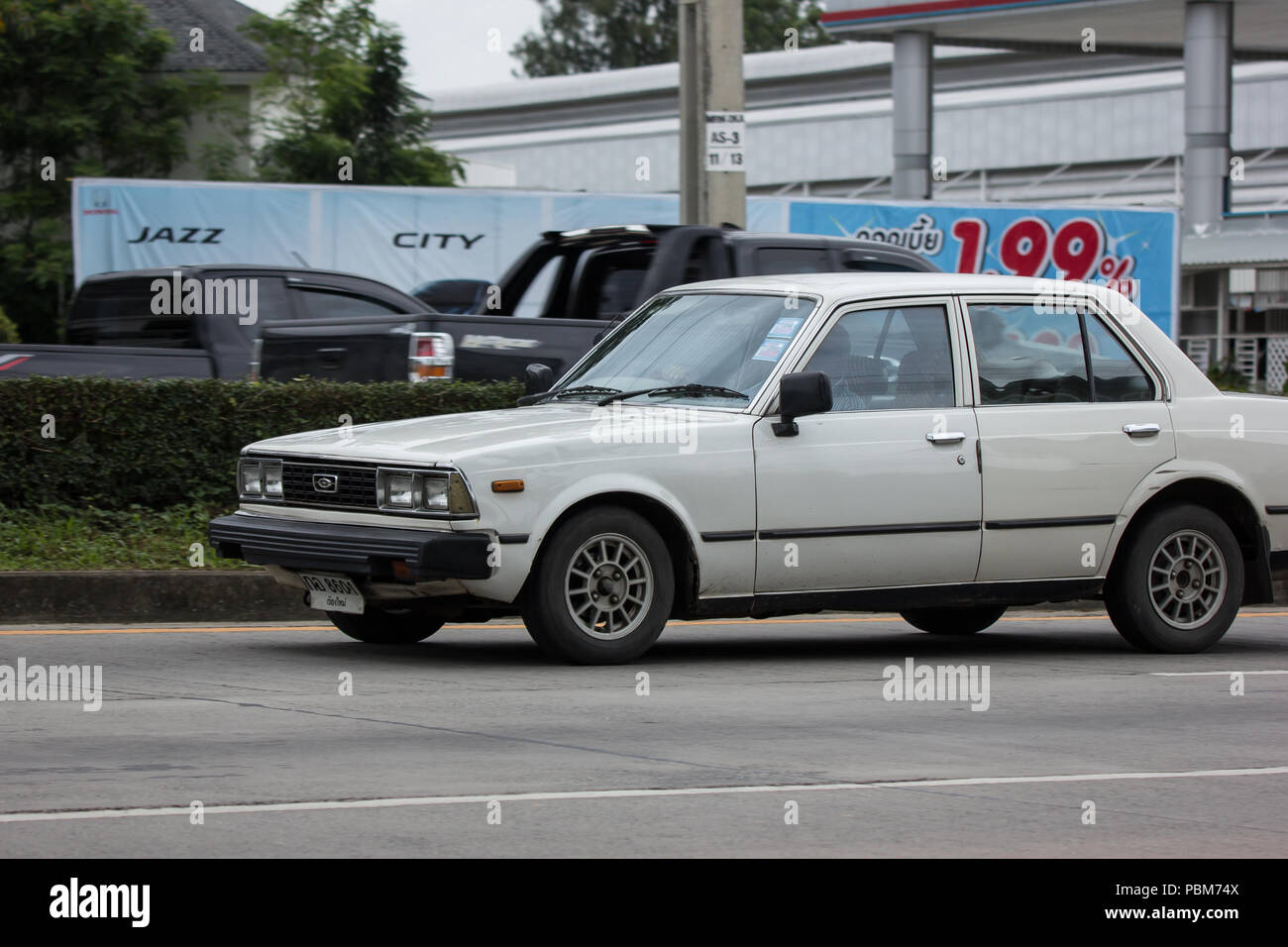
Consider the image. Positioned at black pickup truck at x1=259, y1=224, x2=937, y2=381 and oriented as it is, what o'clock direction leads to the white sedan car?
The white sedan car is roughly at 4 o'clock from the black pickup truck.

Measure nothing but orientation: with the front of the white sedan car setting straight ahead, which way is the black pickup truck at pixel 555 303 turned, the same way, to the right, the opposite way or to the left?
the opposite way

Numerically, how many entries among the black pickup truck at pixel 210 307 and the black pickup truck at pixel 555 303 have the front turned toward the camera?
0

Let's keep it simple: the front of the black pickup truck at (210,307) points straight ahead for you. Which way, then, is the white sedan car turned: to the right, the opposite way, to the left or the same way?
the opposite way

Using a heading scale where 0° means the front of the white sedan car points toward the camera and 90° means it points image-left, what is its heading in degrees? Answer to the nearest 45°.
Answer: approximately 45°

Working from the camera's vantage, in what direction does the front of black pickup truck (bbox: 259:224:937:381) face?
facing away from the viewer and to the right of the viewer

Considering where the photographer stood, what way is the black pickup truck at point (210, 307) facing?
facing away from the viewer and to the right of the viewer

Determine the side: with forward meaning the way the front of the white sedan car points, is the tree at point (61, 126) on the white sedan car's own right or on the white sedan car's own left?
on the white sedan car's own right

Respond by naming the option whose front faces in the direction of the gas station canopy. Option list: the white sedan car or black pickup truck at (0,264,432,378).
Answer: the black pickup truck

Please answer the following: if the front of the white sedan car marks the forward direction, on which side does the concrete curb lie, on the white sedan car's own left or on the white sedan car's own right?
on the white sedan car's own right
